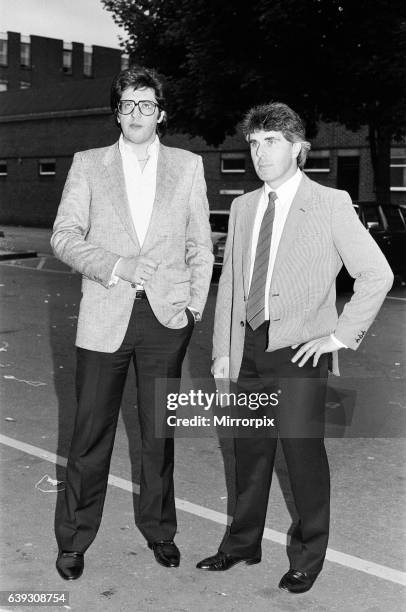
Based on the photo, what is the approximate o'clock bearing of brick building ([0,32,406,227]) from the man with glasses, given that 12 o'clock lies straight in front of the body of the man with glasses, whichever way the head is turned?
The brick building is roughly at 6 o'clock from the man with glasses.

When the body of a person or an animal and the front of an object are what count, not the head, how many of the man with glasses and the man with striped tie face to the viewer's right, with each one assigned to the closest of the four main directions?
0

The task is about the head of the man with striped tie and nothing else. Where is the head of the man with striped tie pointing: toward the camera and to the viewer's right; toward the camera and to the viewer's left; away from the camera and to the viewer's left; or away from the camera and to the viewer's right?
toward the camera and to the viewer's left

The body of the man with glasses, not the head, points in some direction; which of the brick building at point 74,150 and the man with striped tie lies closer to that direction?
the man with striped tie

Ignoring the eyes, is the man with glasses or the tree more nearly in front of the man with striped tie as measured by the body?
the man with glasses

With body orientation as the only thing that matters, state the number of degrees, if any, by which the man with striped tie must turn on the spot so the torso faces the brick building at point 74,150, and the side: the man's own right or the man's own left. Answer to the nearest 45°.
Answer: approximately 135° to the man's own right

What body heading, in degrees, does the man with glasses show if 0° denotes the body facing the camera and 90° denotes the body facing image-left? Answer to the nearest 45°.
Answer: approximately 0°

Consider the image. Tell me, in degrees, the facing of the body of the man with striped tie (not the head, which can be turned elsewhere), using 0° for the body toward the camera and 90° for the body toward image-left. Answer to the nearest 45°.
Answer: approximately 45°

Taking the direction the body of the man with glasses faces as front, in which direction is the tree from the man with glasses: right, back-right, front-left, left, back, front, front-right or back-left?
back

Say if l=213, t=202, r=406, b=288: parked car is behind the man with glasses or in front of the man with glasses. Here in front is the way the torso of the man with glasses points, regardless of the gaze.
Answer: behind
